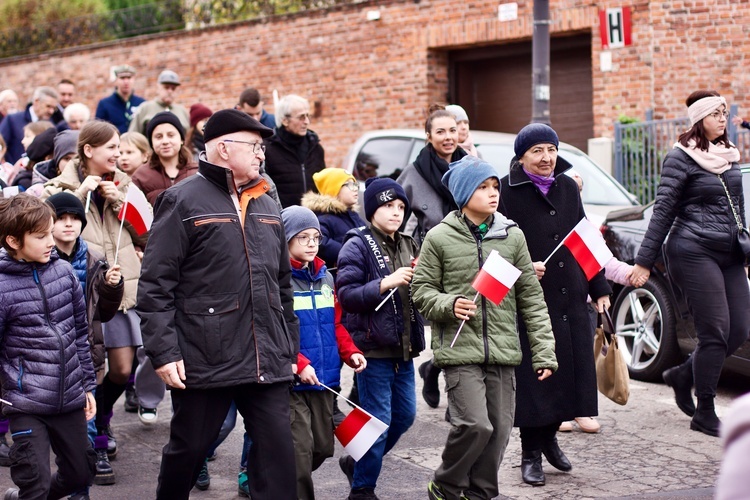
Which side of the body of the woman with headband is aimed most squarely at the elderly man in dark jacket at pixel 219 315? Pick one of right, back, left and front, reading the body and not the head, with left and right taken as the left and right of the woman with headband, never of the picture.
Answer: right

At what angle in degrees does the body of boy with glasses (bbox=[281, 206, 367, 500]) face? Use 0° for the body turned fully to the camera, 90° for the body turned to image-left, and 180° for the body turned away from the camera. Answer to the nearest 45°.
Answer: approximately 315°

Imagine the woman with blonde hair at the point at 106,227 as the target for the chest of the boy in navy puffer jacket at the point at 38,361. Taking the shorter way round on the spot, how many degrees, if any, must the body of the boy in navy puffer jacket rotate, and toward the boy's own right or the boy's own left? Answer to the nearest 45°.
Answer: approximately 135° to the boy's own left

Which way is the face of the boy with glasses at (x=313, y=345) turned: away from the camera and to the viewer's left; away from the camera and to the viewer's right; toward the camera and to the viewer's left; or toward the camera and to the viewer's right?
toward the camera and to the viewer's right

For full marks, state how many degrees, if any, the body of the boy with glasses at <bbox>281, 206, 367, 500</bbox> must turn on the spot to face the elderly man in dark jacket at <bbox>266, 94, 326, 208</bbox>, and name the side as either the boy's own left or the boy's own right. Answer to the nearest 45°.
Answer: approximately 135° to the boy's own left

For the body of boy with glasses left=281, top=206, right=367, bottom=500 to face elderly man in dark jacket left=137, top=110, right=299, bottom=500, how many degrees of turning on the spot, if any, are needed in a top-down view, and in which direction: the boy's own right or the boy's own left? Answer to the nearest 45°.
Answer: approximately 90° to the boy's own right

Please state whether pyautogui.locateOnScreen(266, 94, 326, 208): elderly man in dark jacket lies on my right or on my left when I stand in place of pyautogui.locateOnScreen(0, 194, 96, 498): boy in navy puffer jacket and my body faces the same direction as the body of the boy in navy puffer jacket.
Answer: on my left

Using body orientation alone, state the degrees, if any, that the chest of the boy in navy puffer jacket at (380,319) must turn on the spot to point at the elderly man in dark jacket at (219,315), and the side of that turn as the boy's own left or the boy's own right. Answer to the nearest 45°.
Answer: approximately 90° to the boy's own right

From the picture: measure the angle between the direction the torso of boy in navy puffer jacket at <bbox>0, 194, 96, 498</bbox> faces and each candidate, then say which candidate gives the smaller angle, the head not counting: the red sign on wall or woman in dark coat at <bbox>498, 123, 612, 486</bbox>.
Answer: the woman in dark coat

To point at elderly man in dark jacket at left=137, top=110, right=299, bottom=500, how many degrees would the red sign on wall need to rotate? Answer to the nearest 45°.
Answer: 0° — it already faces them
